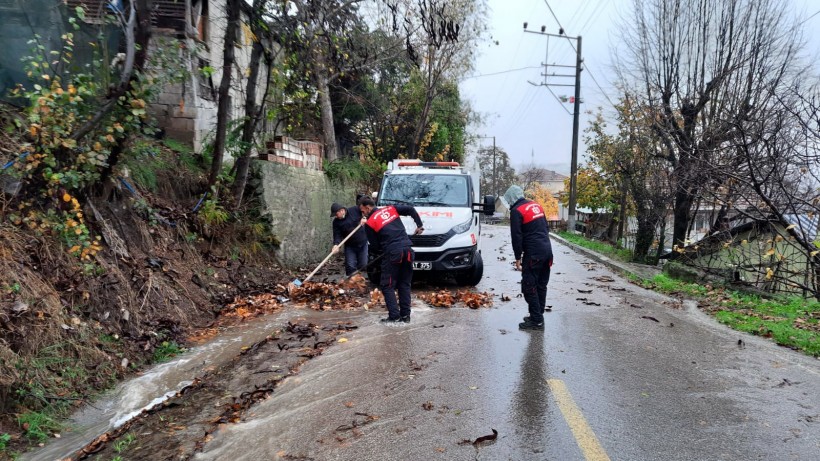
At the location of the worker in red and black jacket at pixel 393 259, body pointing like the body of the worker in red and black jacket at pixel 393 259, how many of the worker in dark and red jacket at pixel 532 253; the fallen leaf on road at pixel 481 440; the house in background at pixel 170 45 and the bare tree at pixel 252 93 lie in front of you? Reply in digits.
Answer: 2

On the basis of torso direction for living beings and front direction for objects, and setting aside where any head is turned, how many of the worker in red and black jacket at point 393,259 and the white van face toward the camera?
1

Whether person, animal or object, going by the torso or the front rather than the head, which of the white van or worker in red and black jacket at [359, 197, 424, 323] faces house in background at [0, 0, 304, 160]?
the worker in red and black jacket

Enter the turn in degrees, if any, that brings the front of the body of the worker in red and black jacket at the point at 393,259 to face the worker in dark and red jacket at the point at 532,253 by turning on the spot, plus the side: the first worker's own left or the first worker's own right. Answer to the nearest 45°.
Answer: approximately 135° to the first worker's own right

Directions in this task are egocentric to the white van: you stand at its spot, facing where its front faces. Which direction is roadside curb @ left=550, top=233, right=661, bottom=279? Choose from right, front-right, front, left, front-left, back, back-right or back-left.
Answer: back-left

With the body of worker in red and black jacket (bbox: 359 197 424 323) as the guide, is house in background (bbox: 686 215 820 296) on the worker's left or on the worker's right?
on the worker's right

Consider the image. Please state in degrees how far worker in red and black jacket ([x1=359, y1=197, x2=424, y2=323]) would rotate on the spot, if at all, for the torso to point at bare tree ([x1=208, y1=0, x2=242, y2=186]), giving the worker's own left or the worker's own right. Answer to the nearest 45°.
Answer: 0° — they already face it

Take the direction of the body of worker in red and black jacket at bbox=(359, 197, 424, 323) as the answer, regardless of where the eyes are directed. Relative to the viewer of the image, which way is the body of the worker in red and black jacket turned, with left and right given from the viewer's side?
facing away from the viewer and to the left of the viewer

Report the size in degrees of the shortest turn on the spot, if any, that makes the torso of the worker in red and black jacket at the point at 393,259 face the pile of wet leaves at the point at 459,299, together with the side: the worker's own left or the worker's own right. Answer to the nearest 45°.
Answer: approximately 90° to the worker's own right
